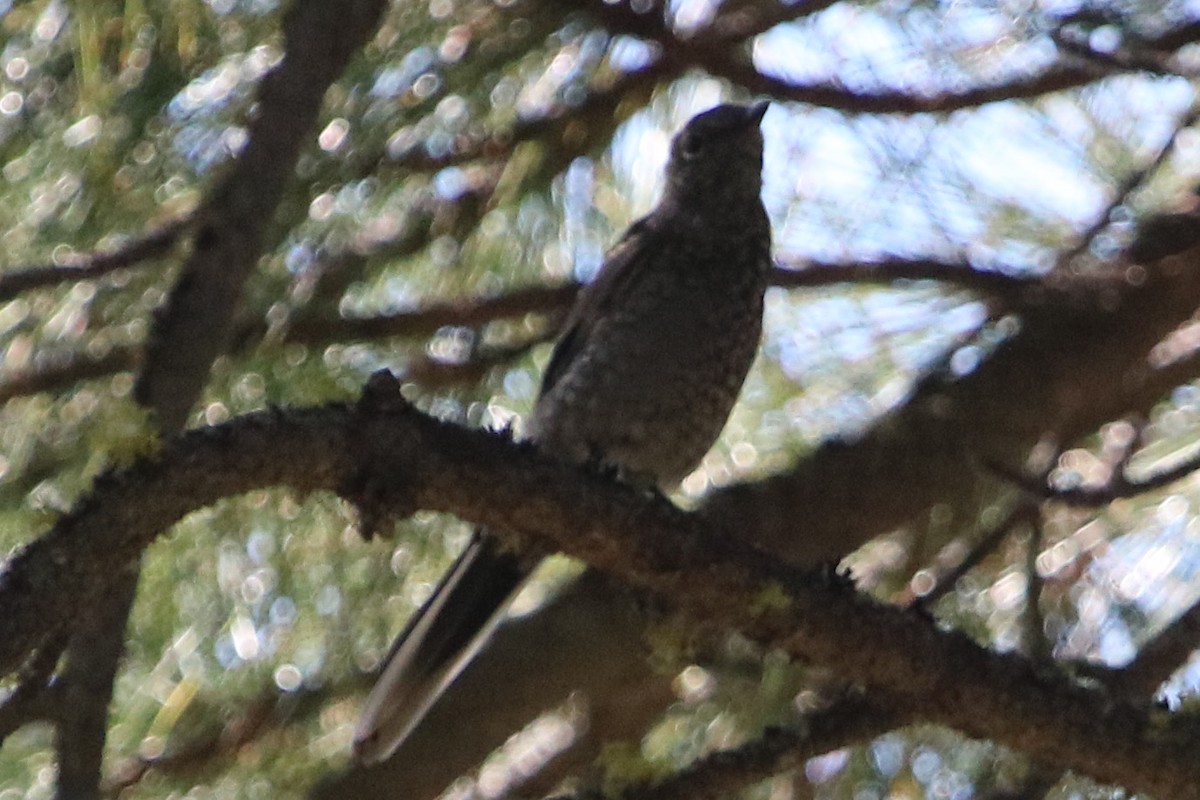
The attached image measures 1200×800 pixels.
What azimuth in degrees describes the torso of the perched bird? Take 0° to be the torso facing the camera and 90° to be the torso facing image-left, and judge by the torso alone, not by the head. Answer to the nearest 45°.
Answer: approximately 315°
